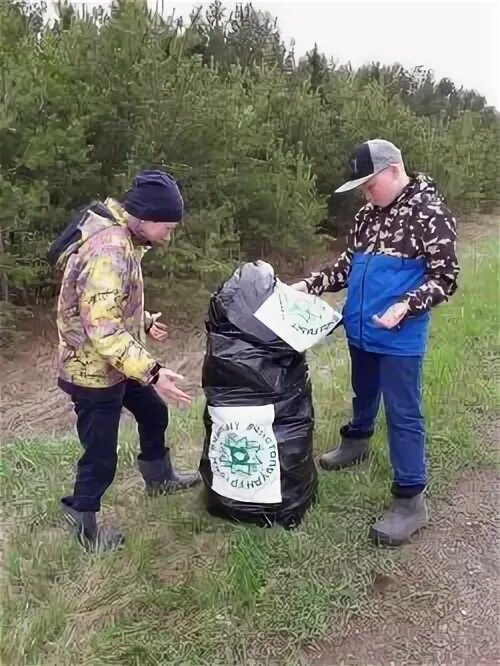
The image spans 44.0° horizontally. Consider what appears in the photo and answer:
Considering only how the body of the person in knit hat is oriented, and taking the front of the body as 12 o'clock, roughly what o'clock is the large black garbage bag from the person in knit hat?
The large black garbage bag is roughly at 12 o'clock from the person in knit hat.

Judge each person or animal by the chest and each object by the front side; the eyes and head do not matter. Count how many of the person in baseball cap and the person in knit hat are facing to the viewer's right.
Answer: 1

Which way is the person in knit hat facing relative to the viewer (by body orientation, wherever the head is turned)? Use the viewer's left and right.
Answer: facing to the right of the viewer

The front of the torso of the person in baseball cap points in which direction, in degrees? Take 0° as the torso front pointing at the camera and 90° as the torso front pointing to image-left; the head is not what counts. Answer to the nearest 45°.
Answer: approximately 45°

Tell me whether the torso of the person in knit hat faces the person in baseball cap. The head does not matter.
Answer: yes

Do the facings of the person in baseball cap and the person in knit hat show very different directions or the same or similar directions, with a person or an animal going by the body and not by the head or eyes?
very different directions

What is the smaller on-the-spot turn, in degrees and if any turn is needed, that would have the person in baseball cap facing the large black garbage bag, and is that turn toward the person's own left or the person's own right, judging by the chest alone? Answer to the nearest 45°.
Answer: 0° — they already face it

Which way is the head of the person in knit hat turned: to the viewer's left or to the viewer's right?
to the viewer's right
